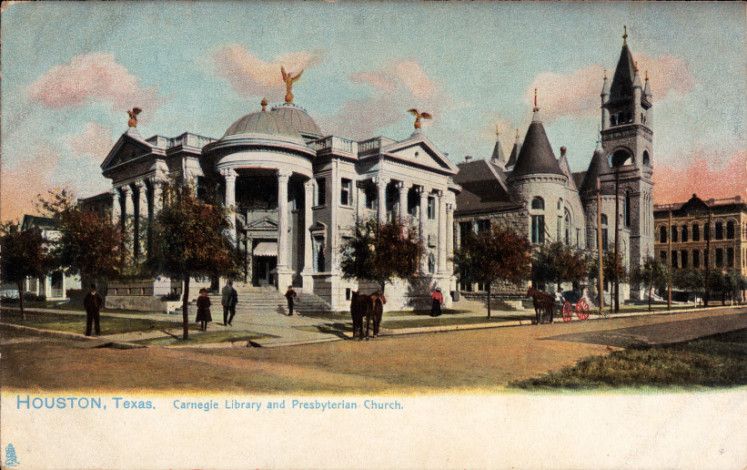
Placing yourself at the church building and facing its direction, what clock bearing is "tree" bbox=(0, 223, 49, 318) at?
The tree is roughly at 3 o'clock from the church building.

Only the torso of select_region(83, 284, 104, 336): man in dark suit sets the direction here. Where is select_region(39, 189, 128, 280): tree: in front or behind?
behind

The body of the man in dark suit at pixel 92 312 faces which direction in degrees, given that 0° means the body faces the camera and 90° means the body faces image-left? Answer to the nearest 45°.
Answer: approximately 0°

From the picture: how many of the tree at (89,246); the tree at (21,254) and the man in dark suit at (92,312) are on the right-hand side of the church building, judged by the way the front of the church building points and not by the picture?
3

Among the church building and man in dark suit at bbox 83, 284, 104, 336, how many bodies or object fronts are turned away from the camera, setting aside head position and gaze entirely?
0

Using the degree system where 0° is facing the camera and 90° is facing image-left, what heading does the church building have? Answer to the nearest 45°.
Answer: approximately 315°

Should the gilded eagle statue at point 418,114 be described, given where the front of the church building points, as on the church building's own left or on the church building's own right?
on the church building's own right

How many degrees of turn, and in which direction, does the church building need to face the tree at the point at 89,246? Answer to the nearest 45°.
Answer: approximately 90° to its right
